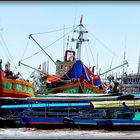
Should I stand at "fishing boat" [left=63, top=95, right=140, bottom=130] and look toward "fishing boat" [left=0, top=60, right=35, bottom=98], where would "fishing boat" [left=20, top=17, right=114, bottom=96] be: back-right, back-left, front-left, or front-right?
front-right

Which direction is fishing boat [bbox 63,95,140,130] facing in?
to the viewer's left

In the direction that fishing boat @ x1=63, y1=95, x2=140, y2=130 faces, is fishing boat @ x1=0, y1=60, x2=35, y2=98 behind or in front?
in front

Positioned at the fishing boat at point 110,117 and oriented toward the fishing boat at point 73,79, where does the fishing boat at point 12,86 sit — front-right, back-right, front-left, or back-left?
front-left
